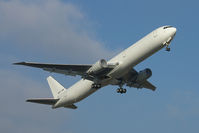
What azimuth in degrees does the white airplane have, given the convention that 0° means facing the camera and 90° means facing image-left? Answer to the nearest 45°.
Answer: approximately 315°
